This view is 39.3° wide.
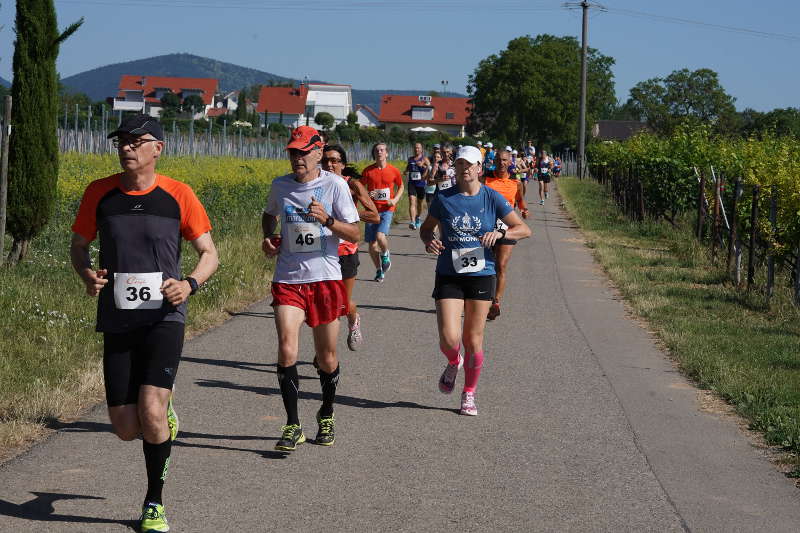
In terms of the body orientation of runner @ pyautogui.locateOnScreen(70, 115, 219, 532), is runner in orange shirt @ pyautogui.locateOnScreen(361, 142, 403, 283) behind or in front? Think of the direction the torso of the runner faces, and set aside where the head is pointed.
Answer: behind

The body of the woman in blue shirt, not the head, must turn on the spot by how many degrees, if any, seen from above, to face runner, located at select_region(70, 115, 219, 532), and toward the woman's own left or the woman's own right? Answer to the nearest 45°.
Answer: approximately 45° to the woman's own right

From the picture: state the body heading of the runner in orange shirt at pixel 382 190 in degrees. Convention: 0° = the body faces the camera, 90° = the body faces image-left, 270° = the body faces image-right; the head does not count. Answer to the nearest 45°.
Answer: approximately 0°

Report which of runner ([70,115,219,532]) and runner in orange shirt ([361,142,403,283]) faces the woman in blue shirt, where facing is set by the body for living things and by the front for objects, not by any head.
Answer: the runner in orange shirt

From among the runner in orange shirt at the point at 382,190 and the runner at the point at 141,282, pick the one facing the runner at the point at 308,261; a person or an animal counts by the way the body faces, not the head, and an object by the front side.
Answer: the runner in orange shirt

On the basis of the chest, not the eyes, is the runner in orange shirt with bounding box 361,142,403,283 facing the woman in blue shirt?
yes

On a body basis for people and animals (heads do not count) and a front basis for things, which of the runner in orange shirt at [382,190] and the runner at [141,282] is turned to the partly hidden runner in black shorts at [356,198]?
the runner in orange shirt

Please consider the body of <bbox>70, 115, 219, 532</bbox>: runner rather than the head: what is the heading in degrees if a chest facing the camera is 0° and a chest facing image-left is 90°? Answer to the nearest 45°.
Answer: approximately 0°

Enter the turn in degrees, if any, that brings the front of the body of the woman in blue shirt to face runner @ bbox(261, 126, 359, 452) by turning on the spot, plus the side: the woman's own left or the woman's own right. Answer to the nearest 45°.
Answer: approximately 45° to the woman's own right
